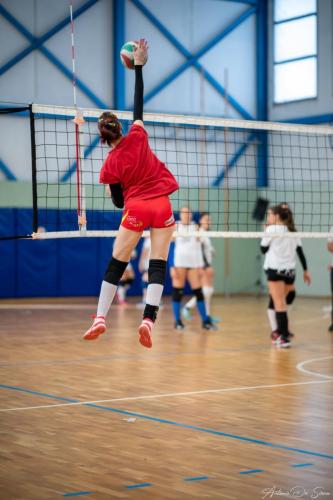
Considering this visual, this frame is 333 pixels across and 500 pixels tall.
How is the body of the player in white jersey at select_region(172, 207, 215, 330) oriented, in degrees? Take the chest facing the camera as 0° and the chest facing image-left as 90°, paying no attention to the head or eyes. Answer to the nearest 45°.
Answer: approximately 0°

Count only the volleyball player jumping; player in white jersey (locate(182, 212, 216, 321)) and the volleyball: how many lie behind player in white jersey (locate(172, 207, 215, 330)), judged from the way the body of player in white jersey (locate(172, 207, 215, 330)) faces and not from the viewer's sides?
1

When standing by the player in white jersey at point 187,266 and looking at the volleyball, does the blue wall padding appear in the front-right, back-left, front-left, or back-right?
back-right

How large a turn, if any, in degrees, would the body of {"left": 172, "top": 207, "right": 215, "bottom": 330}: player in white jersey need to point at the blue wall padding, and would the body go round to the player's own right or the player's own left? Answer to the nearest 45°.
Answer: approximately 135° to the player's own right

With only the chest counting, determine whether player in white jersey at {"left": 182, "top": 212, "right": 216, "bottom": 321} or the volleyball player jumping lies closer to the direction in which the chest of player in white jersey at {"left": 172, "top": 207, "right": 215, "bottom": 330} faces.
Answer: the volleyball player jumping

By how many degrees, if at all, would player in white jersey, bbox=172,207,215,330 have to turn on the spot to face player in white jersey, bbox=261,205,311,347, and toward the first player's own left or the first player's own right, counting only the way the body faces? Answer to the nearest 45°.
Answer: approximately 45° to the first player's own left

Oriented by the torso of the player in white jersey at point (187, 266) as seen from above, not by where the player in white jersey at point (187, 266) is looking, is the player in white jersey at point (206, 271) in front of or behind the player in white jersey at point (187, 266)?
behind

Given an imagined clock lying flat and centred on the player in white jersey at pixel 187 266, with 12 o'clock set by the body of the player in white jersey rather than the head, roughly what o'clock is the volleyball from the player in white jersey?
The volleyball is roughly at 12 o'clock from the player in white jersey.

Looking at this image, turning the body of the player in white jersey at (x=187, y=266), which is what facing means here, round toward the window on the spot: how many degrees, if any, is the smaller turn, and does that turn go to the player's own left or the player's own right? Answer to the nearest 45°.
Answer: approximately 180°

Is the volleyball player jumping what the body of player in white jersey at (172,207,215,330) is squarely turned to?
yes
